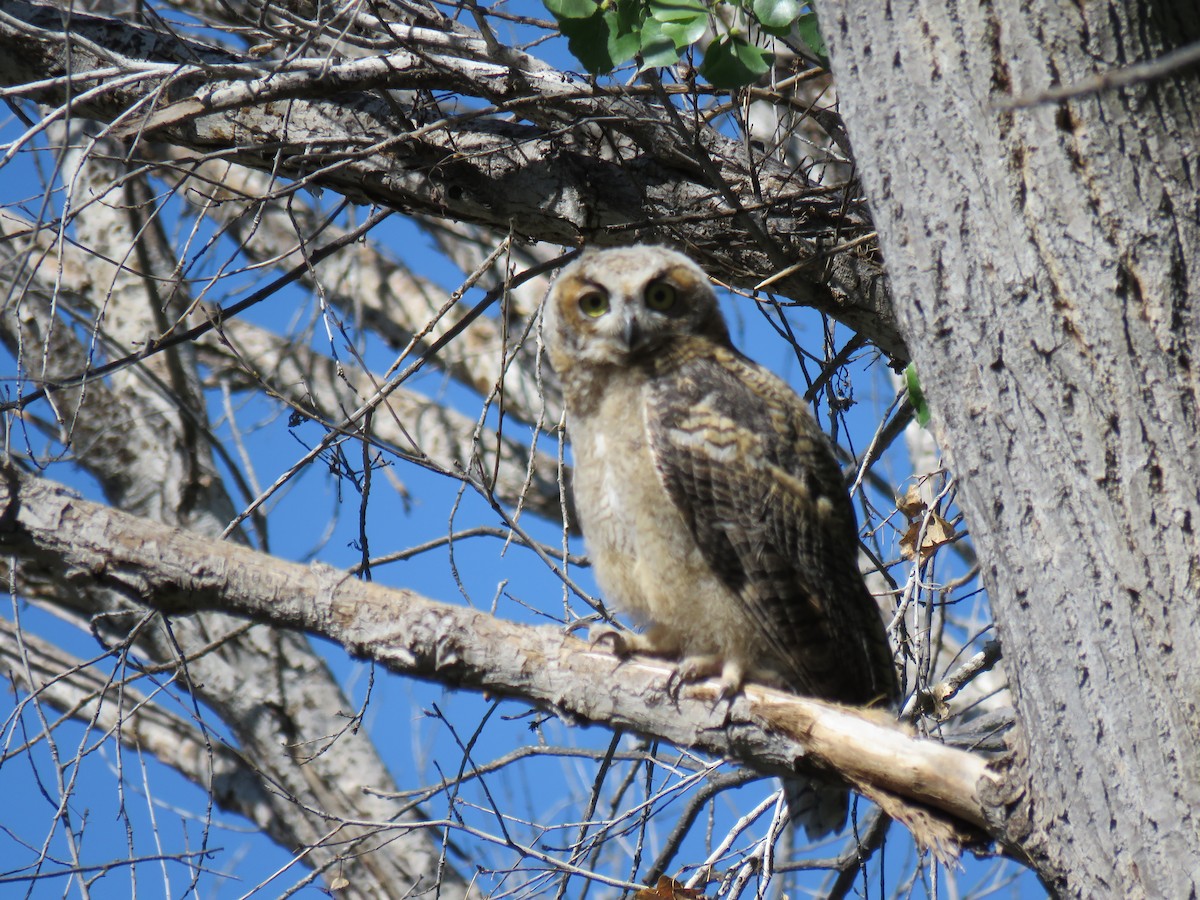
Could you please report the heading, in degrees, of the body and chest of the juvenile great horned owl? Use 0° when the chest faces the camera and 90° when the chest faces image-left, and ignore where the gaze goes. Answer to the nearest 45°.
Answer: approximately 45°
